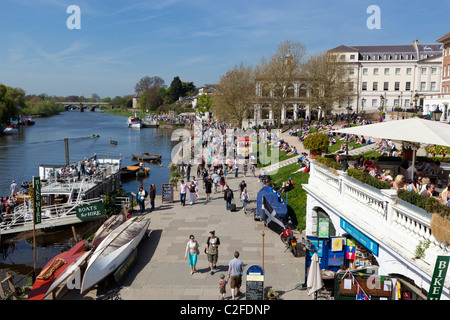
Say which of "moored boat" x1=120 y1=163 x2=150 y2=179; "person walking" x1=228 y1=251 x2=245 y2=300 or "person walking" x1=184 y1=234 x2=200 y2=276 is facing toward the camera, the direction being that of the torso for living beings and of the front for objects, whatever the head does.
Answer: "person walking" x1=184 y1=234 x2=200 y2=276

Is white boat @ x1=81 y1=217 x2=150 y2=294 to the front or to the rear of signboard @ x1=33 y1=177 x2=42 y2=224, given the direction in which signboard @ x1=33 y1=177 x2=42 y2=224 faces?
to the front

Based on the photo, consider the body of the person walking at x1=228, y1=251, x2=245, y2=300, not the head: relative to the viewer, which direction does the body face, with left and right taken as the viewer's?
facing away from the viewer

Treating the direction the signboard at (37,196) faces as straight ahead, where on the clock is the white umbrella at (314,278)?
The white umbrella is roughly at 11 o'clock from the signboard.

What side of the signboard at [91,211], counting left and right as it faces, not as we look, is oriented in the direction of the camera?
front

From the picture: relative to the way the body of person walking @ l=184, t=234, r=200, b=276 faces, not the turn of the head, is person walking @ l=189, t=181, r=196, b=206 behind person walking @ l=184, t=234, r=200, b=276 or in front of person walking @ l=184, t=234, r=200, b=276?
behind

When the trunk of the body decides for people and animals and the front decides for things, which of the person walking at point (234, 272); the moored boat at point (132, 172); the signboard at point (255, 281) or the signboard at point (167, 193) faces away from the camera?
the person walking

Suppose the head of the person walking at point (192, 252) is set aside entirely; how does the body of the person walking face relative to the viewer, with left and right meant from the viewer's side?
facing the viewer

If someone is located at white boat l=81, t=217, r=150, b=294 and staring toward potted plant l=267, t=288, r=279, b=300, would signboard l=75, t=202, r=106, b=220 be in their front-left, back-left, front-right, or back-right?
back-left

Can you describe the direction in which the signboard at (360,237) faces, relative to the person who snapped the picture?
facing the viewer and to the left of the viewer

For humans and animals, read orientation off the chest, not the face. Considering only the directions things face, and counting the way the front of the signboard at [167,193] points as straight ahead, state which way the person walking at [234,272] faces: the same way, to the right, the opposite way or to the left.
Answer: the opposite way

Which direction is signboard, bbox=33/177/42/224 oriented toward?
toward the camera
